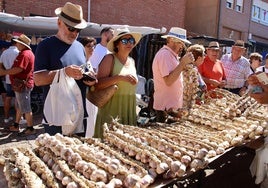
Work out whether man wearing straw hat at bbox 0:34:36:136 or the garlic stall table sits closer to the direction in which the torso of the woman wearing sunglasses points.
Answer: the garlic stall table

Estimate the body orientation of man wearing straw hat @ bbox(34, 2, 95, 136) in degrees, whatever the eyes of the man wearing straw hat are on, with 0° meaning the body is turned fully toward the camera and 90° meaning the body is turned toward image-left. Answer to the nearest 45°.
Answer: approximately 315°

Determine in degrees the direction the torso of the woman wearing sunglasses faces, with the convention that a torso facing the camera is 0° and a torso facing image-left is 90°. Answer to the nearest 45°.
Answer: approximately 315°

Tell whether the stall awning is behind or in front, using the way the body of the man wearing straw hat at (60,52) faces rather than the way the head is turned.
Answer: behind
